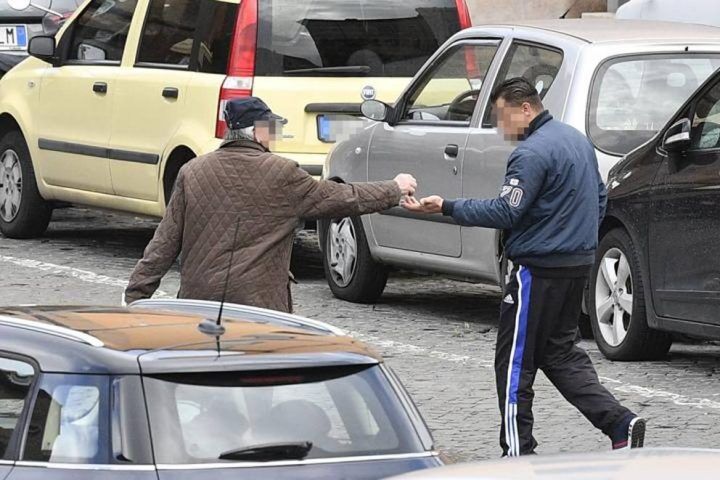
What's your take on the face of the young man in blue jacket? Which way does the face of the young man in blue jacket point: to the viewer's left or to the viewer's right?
to the viewer's left

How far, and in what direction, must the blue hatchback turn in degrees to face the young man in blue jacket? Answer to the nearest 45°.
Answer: approximately 90° to its right

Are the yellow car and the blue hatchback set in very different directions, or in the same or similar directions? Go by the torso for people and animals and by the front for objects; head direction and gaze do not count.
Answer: same or similar directions

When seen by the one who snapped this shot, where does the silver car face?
facing away from the viewer and to the left of the viewer

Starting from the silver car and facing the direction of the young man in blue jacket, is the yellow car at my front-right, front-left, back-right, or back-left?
back-right

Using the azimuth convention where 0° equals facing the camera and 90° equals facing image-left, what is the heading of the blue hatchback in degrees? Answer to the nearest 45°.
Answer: approximately 135°

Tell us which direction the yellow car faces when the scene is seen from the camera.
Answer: facing away from the viewer and to the left of the viewer

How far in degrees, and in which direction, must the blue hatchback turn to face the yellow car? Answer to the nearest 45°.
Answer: approximately 45° to its right

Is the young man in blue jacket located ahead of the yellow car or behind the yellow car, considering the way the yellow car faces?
behind

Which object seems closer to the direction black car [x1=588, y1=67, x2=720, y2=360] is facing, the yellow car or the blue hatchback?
the yellow car

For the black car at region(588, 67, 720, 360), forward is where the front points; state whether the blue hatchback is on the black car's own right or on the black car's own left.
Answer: on the black car's own left

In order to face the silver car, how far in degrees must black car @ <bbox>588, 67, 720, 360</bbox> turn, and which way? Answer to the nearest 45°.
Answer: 0° — it already faces it

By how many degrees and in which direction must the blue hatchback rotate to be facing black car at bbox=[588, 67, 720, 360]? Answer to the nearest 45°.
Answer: approximately 90° to its right

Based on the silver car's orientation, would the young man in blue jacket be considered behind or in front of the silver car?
behind
